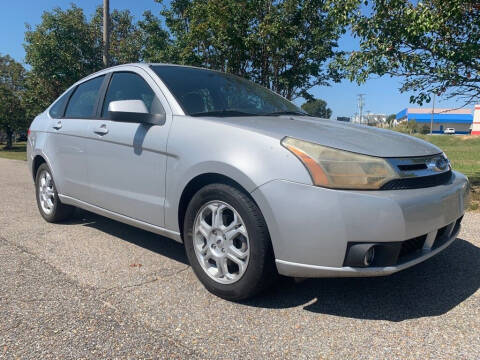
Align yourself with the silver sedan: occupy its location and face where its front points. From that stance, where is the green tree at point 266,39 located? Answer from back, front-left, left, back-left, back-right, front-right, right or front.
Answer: back-left

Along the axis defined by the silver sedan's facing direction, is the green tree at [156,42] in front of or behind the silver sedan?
behind

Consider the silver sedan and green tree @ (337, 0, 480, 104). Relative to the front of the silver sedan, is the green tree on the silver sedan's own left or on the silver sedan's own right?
on the silver sedan's own left

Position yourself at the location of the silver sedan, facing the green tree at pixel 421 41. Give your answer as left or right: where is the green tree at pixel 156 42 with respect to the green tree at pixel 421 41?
left

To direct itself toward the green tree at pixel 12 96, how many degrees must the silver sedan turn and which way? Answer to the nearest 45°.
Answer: approximately 180°

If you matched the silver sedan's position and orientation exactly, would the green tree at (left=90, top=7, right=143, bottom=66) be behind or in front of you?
behind

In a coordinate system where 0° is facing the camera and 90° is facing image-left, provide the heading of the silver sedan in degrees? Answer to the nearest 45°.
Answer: approximately 315°
